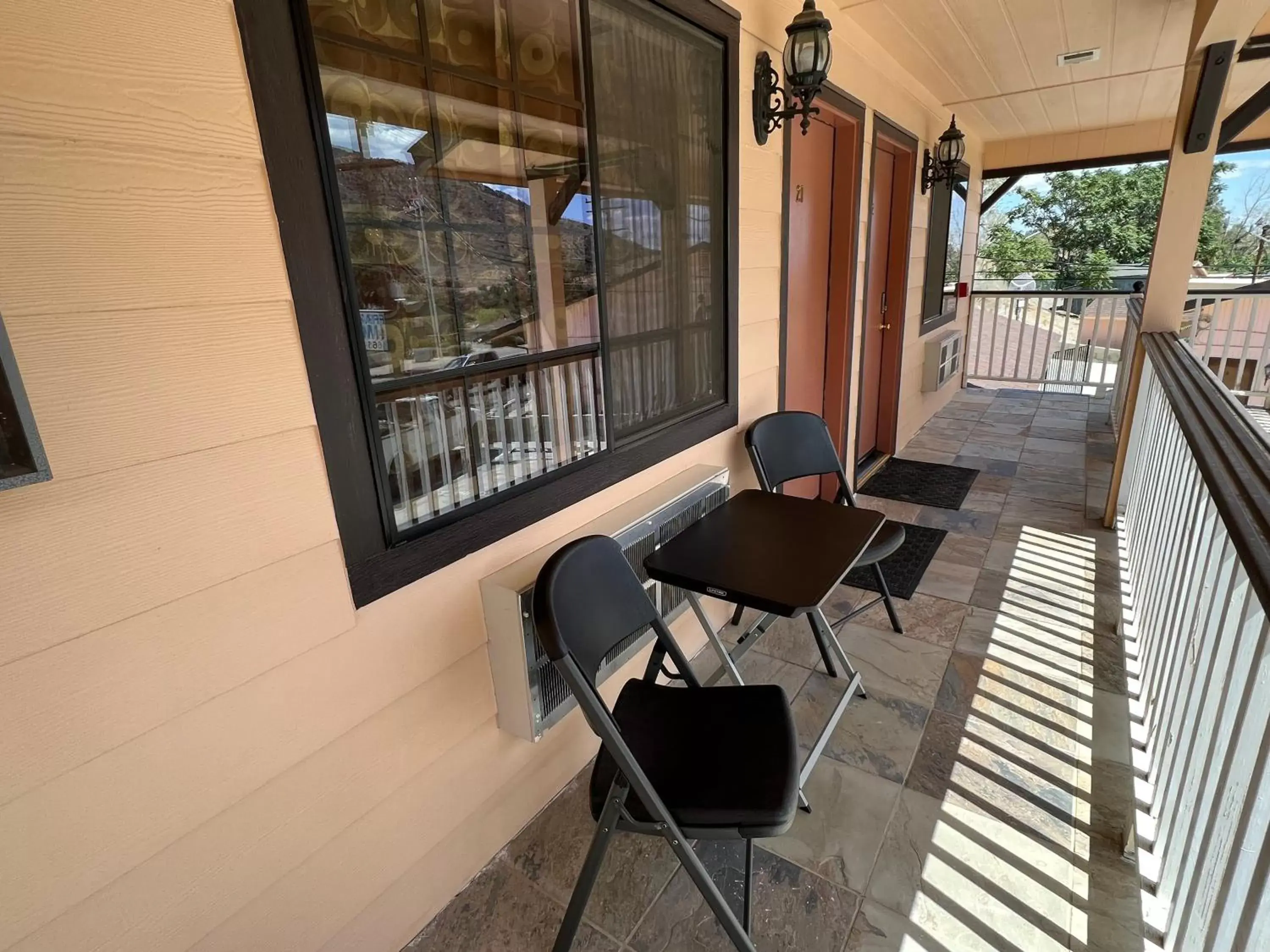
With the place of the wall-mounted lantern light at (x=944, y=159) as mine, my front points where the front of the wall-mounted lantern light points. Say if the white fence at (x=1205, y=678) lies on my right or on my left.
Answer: on my right

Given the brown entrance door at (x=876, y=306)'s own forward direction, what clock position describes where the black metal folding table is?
The black metal folding table is roughly at 3 o'clock from the brown entrance door.

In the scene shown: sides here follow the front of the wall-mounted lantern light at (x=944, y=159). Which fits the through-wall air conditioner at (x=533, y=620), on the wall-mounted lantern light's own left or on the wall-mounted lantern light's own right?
on the wall-mounted lantern light's own right

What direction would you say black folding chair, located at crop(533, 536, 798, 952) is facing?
to the viewer's right

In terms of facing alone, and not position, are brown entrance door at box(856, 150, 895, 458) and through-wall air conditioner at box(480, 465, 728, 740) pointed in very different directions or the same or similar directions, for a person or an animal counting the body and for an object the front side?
same or similar directions

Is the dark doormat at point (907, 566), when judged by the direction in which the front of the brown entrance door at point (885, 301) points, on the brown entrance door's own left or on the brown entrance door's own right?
on the brown entrance door's own right

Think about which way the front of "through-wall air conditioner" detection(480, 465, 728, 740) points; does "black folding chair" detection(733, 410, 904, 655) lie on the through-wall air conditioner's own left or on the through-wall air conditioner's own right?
on the through-wall air conditioner's own left

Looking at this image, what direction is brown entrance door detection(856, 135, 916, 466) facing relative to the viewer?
to the viewer's right

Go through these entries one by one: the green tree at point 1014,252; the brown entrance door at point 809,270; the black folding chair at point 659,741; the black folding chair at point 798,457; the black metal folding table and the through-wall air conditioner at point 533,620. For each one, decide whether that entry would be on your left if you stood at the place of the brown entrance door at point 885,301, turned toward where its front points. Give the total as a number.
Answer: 1

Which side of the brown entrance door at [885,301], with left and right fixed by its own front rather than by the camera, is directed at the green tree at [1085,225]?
left

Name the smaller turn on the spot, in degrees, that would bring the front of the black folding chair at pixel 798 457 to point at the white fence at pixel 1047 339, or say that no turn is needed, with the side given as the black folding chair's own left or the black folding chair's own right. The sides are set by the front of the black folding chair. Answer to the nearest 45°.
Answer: approximately 90° to the black folding chair's own left

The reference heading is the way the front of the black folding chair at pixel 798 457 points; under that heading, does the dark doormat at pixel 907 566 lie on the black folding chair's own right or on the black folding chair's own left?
on the black folding chair's own left

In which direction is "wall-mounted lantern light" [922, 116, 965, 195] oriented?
to the viewer's right
